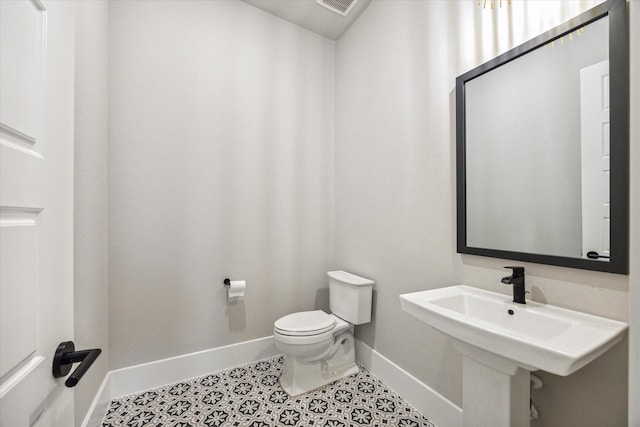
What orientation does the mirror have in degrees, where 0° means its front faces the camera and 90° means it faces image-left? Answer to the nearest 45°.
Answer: approximately 45°

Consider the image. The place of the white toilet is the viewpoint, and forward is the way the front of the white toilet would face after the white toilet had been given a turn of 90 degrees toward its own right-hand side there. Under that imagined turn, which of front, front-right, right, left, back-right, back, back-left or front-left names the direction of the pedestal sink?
back

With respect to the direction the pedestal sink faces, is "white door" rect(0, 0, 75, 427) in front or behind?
in front
